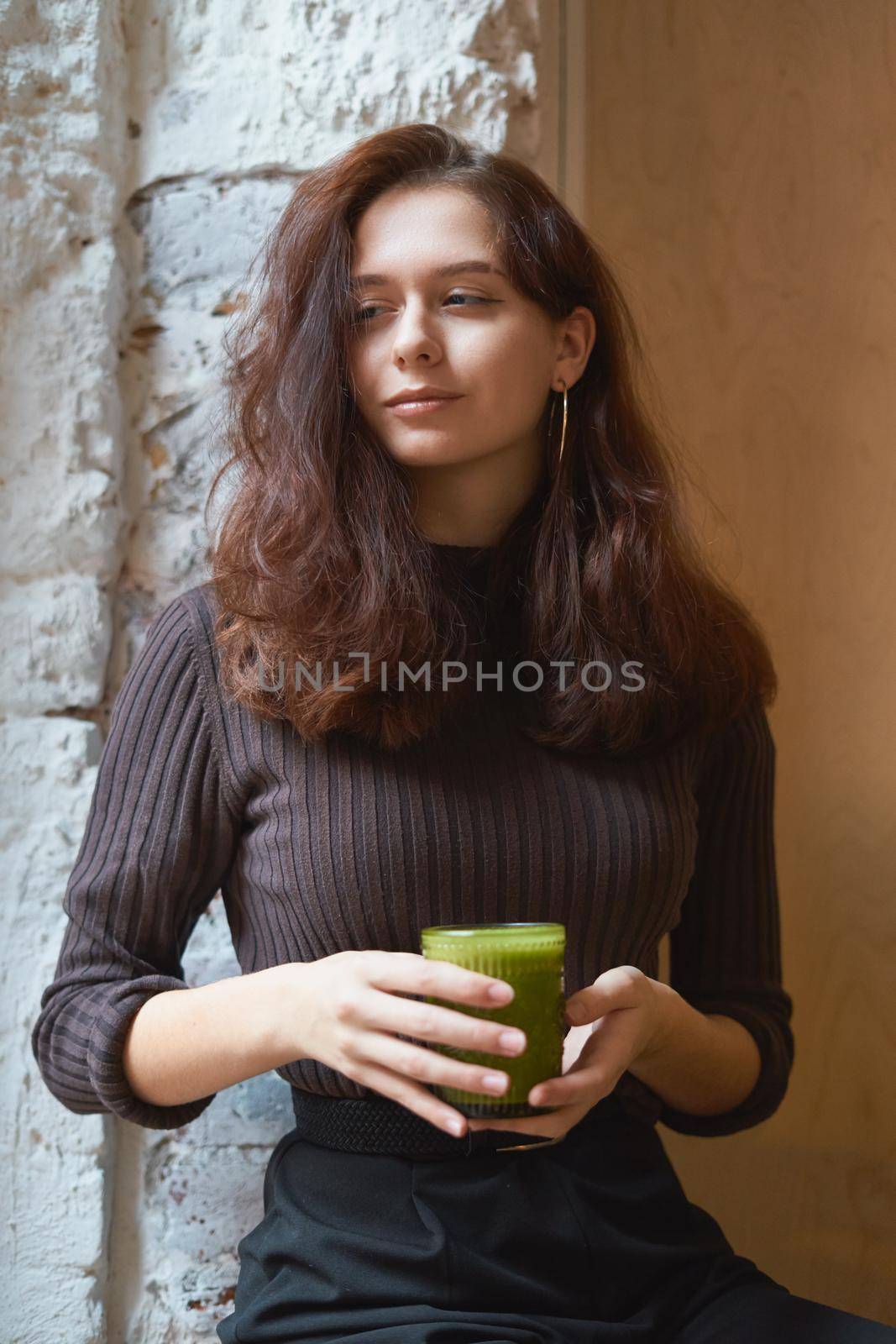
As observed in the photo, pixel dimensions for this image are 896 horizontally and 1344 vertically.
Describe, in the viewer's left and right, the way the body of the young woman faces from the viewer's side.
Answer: facing the viewer

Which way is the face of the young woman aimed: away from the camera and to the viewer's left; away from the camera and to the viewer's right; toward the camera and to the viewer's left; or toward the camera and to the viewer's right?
toward the camera and to the viewer's left
